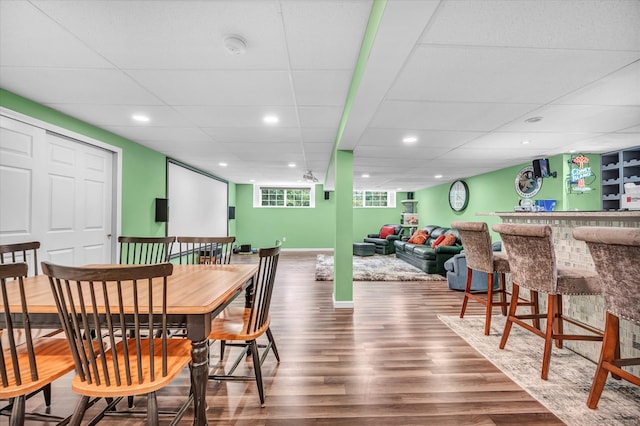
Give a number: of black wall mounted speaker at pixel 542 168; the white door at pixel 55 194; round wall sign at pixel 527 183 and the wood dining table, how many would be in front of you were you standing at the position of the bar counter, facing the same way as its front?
2

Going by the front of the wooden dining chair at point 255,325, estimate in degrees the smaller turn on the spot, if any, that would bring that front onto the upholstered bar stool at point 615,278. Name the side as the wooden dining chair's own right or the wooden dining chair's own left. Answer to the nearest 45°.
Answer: approximately 135° to the wooden dining chair's own left

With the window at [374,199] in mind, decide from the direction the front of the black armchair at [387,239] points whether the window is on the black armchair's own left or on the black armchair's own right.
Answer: on the black armchair's own right

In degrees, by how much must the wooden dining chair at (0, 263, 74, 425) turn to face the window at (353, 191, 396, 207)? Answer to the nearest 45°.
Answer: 0° — it already faces it

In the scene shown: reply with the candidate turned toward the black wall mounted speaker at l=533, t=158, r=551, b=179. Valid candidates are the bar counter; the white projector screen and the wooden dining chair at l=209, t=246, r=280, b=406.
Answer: the white projector screen

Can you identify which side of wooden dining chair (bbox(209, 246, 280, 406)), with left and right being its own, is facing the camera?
left

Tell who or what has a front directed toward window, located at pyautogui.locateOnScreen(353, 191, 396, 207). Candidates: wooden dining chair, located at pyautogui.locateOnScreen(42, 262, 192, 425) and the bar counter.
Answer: the wooden dining chair

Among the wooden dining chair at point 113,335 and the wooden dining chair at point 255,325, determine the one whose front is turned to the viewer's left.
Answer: the wooden dining chair at point 255,325

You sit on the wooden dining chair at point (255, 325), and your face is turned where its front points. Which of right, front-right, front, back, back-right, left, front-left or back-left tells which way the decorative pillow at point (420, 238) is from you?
back-right

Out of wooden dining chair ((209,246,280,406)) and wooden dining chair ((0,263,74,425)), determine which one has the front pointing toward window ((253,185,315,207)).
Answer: wooden dining chair ((0,263,74,425))

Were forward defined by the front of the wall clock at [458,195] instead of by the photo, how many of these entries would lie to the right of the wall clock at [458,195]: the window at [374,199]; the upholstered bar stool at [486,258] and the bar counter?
1

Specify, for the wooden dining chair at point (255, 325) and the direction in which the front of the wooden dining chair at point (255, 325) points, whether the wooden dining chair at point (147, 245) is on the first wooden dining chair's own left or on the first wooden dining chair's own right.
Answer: on the first wooden dining chair's own right

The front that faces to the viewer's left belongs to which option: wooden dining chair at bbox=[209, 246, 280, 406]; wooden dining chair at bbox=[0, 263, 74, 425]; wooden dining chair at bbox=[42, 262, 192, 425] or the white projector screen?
wooden dining chair at bbox=[209, 246, 280, 406]

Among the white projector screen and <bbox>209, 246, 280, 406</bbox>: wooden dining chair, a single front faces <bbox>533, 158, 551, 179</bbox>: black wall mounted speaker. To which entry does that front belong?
the white projector screen

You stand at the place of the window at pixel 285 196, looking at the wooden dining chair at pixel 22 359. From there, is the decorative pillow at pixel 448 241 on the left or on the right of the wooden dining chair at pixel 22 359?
left

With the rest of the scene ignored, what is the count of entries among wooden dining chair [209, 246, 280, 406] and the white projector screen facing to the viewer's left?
1

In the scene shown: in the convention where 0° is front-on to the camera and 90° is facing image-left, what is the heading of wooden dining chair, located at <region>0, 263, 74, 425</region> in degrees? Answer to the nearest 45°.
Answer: approximately 225°
